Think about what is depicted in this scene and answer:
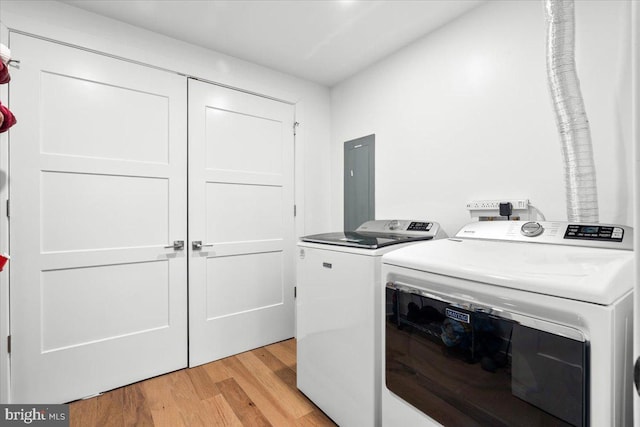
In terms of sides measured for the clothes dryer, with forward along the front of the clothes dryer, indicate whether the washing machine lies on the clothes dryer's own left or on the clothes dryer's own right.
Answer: on the clothes dryer's own right

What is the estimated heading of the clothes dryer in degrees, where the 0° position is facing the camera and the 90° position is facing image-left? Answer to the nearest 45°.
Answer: approximately 45°

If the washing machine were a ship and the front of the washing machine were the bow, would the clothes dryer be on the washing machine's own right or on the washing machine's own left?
on the washing machine's own left
